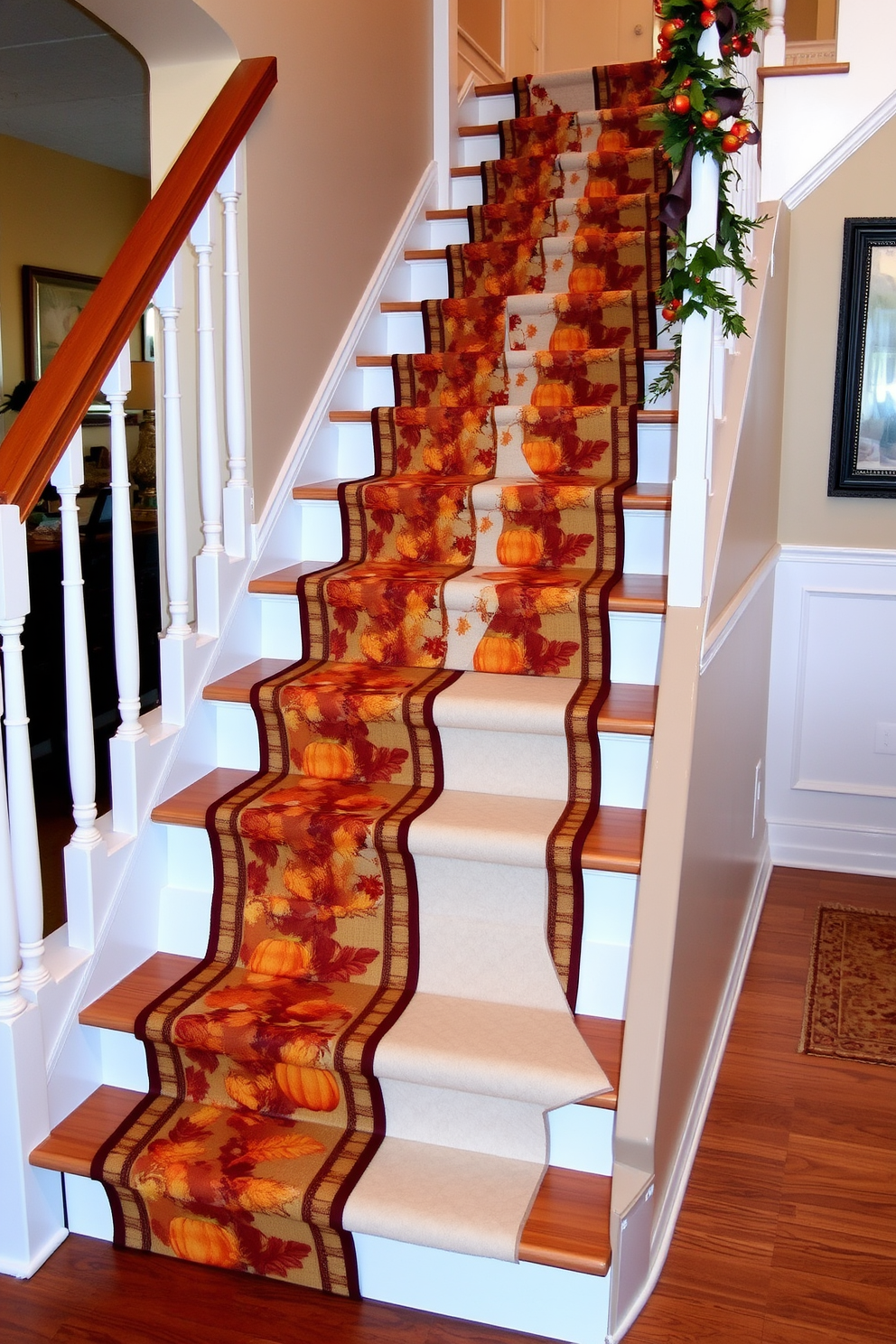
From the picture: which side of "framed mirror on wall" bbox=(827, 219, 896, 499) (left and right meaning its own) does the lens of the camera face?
front

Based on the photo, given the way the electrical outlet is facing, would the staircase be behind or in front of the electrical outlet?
in front

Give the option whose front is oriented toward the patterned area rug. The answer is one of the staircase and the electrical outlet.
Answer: the electrical outlet

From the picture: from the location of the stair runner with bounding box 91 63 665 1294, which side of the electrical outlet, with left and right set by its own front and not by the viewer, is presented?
right

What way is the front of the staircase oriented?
toward the camera

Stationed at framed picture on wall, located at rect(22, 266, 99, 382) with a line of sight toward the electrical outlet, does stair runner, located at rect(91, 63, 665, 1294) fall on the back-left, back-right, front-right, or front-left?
front-right

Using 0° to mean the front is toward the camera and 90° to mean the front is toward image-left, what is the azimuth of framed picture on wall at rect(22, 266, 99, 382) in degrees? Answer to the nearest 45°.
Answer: approximately 315°

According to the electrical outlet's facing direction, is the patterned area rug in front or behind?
in front

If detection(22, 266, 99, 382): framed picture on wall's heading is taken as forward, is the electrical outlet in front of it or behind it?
in front

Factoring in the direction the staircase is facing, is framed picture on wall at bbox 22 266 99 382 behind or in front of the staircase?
behind

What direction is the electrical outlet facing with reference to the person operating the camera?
facing the viewer
